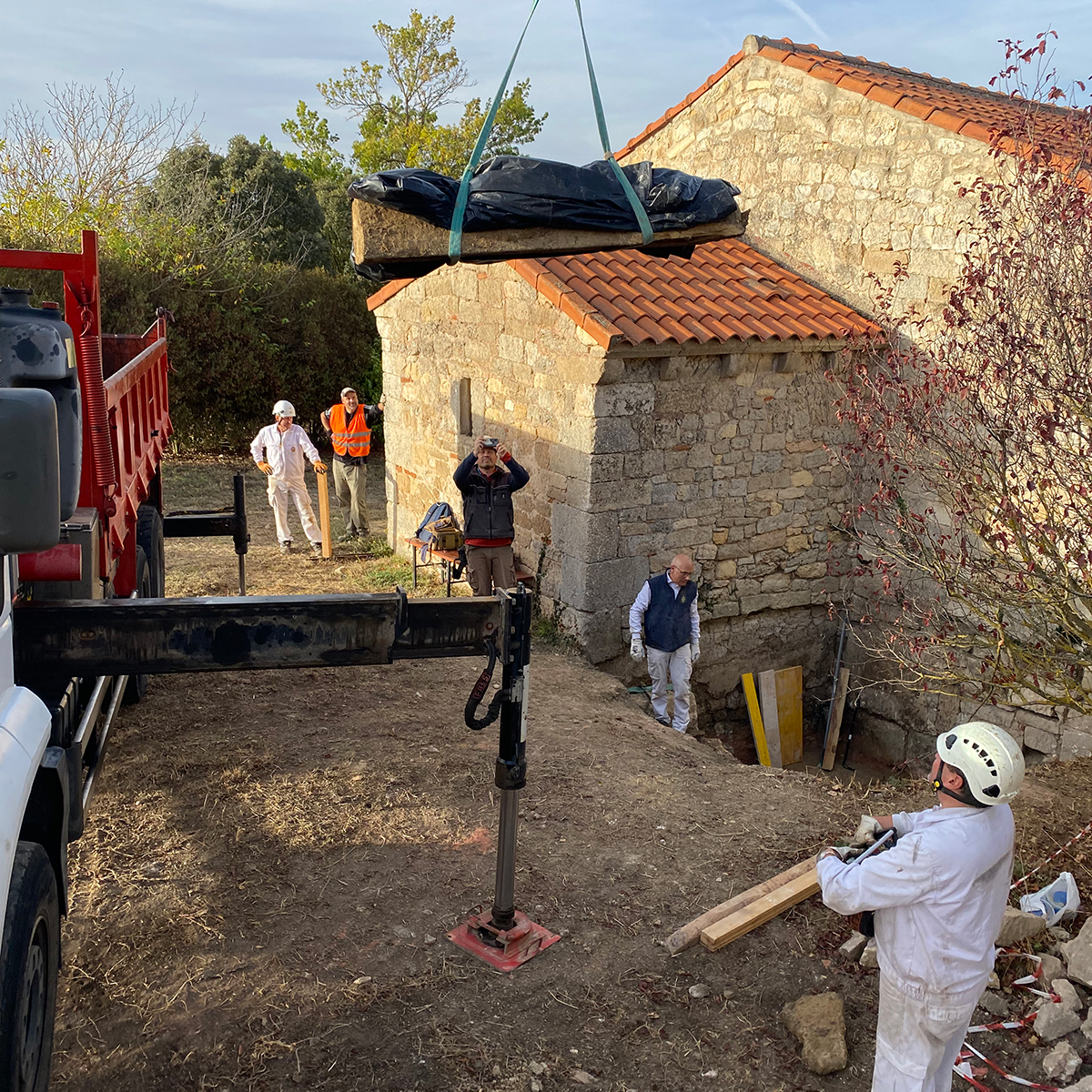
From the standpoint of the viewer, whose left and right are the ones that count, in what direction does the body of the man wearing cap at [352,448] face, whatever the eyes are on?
facing the viewer

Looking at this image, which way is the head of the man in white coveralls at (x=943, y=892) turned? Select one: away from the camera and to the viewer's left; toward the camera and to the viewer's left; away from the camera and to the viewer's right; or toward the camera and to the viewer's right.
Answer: away from the camera and to the viewer's left

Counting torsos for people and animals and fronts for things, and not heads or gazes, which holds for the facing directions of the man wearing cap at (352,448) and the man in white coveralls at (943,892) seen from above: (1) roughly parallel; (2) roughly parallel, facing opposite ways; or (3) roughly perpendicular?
roughly parallel, facing opposite ways

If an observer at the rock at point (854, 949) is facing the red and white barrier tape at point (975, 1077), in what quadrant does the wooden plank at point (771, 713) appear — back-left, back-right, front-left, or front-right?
back-left

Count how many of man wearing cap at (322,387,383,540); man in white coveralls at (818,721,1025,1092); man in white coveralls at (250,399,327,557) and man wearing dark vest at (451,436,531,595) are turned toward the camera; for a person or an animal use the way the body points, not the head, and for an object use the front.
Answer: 3

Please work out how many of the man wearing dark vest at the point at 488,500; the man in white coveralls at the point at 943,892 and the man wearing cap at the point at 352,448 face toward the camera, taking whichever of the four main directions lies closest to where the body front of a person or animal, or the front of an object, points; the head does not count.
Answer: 2

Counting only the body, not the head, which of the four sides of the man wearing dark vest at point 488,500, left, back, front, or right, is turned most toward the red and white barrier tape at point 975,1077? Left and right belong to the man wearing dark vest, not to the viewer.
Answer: front

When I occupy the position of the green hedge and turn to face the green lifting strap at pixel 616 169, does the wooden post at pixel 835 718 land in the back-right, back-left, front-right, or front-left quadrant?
front-left

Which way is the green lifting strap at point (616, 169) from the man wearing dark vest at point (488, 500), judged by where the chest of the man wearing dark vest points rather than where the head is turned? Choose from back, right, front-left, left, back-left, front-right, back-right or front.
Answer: front

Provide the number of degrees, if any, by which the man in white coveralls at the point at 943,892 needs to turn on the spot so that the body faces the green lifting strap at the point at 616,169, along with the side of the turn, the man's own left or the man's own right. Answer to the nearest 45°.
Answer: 0° — they already face it

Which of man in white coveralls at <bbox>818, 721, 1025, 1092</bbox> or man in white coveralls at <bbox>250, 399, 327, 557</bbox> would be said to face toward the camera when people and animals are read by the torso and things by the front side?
man in white coveralls at <bbox>250, 399, 327, 557</bbox>

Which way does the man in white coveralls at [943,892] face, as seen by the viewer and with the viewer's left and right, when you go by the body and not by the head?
facing away from the viewer and to the left of the viewer

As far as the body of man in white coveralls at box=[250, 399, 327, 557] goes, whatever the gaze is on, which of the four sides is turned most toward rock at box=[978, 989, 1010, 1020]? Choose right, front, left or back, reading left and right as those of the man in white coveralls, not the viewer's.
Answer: front

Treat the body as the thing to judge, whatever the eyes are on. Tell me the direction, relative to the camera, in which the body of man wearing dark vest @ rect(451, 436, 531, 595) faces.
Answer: toward the camera
